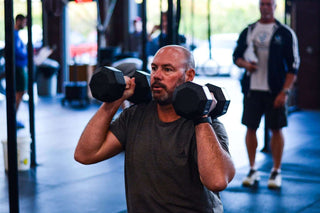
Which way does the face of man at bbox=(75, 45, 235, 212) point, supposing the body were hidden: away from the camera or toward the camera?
toward the camera

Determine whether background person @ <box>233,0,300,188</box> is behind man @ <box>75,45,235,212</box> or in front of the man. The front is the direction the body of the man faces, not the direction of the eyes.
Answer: behind

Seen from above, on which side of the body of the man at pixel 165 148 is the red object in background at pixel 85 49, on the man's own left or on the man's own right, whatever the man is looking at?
on the man's own right

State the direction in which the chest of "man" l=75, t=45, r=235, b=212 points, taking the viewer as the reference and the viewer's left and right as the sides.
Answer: facing the viewer and to the left of the viewer

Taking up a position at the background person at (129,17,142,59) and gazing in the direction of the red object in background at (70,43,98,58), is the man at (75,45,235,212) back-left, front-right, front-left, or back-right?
back-left

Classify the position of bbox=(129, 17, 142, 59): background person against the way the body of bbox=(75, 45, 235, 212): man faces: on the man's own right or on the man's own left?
on the man's own right
